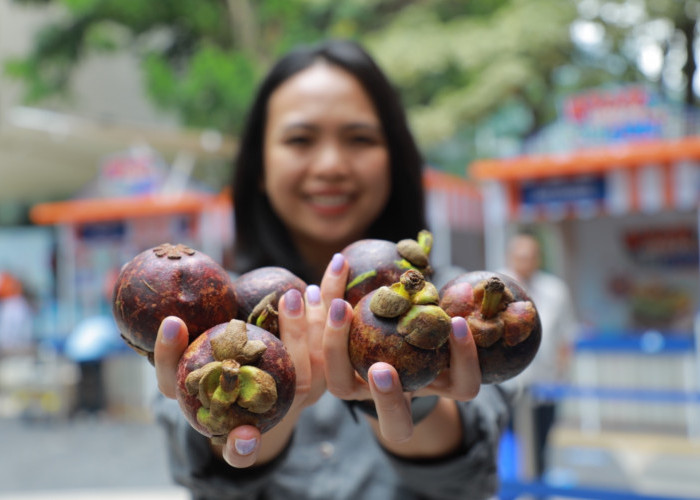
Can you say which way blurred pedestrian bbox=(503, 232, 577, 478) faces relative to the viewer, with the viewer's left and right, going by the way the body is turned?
facing the viewer and to the left of the viewer

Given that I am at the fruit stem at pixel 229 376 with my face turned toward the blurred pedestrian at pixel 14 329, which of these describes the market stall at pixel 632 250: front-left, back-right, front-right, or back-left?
front-right

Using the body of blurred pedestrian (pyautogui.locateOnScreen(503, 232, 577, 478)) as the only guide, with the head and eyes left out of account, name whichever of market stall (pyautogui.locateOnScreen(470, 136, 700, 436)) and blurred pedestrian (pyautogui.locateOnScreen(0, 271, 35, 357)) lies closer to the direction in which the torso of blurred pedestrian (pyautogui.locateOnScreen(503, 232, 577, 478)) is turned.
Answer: the blurred pedestrian

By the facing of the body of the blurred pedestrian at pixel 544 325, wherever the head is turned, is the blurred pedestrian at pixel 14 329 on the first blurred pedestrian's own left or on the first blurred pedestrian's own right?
on the first blurred pedestrian's own right

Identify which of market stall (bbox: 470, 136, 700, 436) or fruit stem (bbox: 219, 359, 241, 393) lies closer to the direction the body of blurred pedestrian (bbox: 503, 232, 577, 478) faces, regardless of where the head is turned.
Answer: the fruit stem

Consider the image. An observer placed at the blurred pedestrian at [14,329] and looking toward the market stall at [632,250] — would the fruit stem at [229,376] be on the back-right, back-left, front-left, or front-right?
front-right

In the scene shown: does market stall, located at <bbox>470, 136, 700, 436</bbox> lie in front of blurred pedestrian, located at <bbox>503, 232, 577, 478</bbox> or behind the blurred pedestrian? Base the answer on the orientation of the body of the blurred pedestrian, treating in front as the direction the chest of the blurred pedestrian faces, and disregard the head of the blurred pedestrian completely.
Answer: behind
